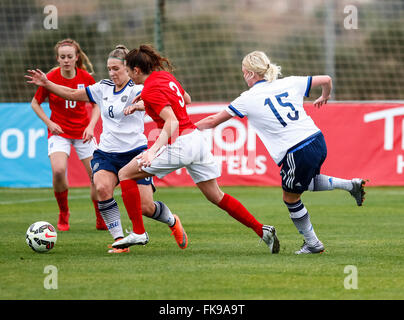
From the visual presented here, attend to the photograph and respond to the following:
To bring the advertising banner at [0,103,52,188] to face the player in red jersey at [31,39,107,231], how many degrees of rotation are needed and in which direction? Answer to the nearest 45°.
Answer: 0° — it already faces them

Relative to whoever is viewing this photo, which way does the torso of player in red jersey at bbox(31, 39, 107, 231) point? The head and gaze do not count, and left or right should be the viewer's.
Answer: facing the viewer

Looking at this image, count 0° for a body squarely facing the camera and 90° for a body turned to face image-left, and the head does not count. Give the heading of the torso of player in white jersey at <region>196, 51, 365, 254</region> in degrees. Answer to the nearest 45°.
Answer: approximately 135°

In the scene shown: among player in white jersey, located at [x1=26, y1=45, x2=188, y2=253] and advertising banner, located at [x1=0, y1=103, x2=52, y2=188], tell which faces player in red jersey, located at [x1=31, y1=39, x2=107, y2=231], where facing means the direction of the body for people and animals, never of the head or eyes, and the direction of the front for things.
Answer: the advertising banner

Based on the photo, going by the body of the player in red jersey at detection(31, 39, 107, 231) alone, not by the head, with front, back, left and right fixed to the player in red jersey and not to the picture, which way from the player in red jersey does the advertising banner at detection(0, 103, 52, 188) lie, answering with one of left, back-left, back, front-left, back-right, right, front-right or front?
back

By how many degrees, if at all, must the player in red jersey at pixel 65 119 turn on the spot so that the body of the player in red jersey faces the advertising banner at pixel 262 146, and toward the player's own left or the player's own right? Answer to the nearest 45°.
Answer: approximately 135° to the player's own left

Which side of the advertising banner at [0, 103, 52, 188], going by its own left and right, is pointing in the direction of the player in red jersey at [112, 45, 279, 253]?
front

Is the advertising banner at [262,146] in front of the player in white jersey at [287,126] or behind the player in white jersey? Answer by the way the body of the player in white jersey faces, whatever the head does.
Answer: in front

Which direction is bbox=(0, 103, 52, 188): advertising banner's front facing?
toward the camera

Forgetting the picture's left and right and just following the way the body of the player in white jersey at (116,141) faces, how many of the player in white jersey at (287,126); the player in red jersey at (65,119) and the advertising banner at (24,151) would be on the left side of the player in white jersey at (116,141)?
1

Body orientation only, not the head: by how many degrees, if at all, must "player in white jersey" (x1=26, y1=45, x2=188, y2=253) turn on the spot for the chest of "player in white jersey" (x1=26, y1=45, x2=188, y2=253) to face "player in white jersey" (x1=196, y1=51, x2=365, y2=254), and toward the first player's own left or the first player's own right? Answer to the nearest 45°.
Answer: approximately 90° to the first player's own left

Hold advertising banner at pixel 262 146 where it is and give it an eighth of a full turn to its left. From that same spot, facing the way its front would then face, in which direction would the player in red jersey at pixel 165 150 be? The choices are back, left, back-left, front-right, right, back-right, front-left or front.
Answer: front-right

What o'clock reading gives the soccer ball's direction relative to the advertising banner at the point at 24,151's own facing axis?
The soccer ball is roughly at 12 o'clock from the advertising banner.

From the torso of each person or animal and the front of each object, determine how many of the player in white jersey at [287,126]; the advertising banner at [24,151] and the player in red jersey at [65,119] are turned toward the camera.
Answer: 2

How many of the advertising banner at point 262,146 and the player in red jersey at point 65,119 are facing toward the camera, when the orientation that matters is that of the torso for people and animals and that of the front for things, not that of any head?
2

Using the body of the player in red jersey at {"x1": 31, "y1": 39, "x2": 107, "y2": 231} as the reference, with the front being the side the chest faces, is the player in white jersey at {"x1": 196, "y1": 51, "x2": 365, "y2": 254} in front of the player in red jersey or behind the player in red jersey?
in front
